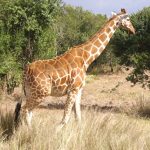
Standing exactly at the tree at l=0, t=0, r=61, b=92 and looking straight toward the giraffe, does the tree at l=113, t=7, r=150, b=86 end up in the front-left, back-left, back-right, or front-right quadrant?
front-left

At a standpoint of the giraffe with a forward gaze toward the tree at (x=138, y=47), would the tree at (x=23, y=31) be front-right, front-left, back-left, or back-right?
front-left

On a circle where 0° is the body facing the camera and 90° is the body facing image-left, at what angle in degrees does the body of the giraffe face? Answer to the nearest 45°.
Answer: approximately 270°

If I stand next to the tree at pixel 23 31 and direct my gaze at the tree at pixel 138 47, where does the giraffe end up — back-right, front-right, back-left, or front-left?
front-right

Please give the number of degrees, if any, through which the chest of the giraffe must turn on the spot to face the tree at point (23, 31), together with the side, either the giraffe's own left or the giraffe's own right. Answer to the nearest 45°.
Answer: approximately 90° to the giraffe's own left

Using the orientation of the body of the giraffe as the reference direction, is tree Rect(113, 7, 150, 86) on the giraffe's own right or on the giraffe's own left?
on the giraffe's own left
